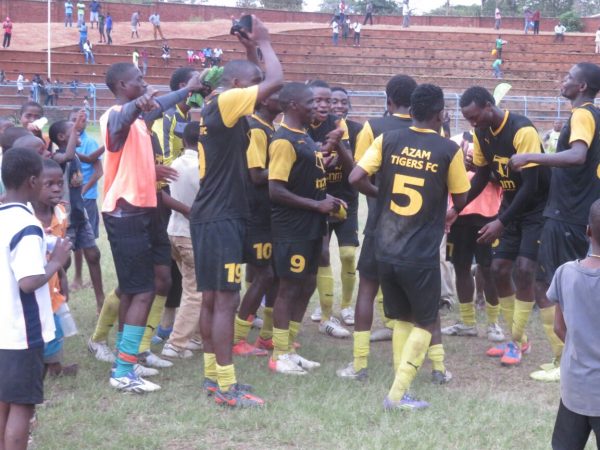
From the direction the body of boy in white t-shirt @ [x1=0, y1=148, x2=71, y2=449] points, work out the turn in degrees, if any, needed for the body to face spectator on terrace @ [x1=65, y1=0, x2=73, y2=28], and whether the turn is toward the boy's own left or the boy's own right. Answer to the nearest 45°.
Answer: approximately 45° to the boy's own left

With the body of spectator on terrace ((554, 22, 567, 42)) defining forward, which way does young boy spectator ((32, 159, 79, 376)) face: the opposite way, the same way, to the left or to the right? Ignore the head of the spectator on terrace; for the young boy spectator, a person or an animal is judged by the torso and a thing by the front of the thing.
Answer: to the left

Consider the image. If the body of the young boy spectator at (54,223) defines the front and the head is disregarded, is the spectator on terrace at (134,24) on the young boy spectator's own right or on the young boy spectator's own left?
on the young boy spectator's own left

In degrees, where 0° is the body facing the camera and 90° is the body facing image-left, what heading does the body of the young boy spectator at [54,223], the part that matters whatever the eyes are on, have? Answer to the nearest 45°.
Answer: approximately 315°

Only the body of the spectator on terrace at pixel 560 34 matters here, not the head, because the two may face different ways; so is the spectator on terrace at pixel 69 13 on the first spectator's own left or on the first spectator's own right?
on the first spectator's own right

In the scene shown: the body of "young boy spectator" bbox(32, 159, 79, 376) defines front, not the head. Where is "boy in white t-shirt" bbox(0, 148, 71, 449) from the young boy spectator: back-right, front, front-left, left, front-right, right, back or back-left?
front-right

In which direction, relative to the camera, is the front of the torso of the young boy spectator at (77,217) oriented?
to the viewer's right

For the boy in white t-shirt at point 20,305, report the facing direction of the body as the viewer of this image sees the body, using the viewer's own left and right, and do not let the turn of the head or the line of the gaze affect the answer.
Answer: facing away from the viewer and to the right of the viewer

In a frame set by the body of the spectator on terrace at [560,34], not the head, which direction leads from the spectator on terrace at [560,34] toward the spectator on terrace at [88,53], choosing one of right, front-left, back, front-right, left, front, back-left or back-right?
front-right
